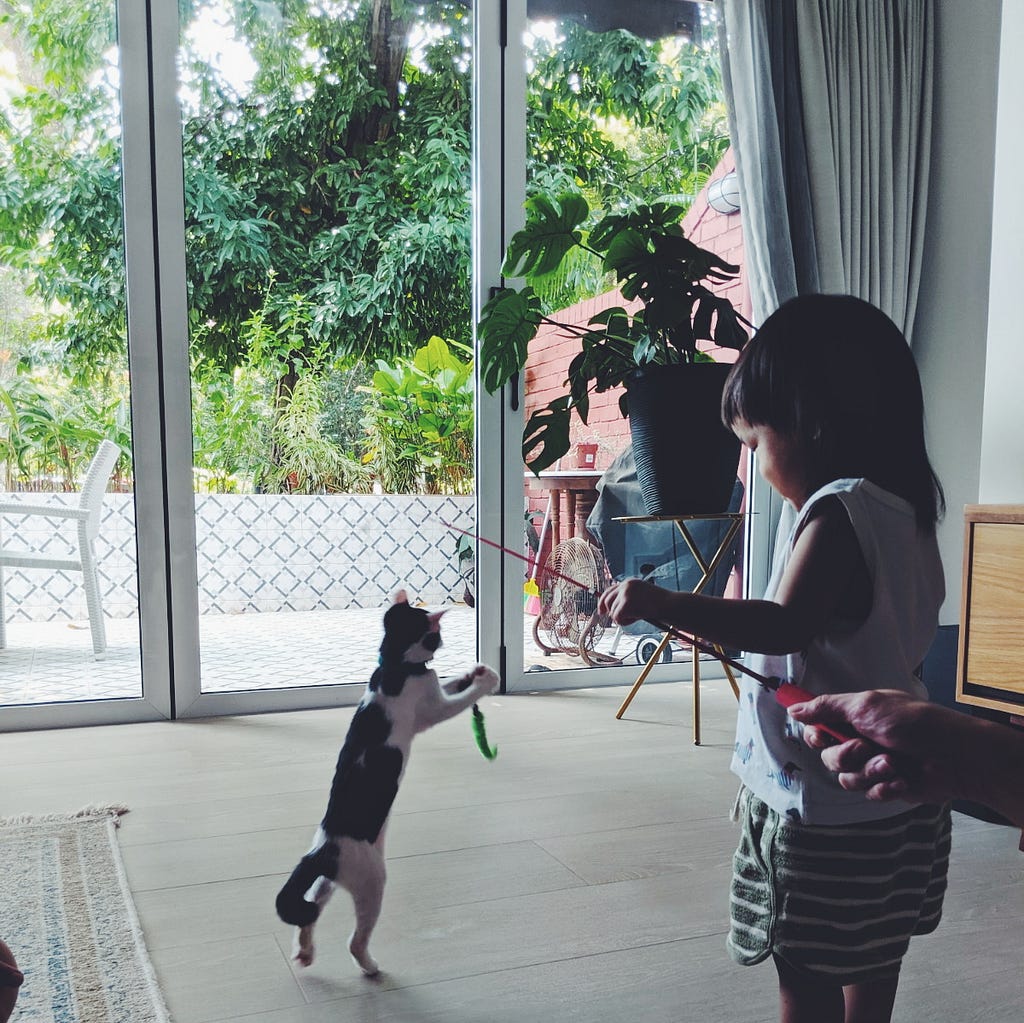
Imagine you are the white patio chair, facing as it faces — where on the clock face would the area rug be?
The area rug is roughly at 9 o'clock from the white patio chair.

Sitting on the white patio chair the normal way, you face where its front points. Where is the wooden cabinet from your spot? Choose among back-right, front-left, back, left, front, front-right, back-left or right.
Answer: back-left

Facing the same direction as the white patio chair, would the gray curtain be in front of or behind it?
behind

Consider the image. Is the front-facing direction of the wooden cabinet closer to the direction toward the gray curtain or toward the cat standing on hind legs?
the cat standing on hind legs

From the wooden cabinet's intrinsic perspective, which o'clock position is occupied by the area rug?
The area rug is roughly at 12 o'clock from the wooden cabinet.

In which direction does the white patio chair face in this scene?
to the viewer's left

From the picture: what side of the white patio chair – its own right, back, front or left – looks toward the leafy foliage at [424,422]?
back

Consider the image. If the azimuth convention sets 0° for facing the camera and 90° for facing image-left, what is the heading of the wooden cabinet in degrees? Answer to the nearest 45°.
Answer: approximately 45°

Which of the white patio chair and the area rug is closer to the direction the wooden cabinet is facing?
the area rug
